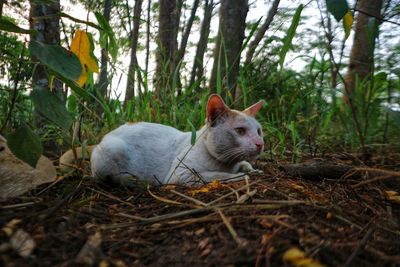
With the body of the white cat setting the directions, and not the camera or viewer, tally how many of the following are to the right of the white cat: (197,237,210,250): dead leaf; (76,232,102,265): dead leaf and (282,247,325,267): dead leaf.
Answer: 3

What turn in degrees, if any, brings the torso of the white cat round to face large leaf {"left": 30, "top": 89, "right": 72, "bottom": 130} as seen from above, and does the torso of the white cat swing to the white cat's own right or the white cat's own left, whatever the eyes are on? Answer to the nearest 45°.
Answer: approximately 135° to the white cat's own right

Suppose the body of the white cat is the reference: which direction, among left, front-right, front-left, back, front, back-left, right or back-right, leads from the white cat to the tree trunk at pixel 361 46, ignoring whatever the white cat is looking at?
front-left

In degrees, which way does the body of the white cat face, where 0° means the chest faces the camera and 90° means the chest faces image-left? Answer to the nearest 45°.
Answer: approximately 270°

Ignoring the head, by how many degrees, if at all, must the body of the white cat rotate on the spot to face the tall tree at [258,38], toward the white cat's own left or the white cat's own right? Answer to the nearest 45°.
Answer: approximately 45° to the white cat's own left

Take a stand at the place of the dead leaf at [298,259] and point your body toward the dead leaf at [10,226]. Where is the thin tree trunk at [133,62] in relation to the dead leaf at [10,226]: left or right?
right

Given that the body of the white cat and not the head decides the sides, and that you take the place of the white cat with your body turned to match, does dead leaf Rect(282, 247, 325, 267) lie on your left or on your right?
on your right

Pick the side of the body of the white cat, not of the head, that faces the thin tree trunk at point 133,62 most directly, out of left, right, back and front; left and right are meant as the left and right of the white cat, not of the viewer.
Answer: left

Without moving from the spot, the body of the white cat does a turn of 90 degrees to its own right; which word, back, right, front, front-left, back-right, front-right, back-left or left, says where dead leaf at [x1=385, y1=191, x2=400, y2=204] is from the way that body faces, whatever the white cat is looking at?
front-left
